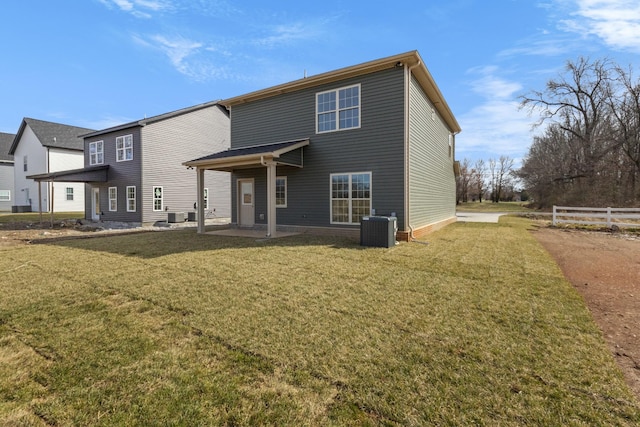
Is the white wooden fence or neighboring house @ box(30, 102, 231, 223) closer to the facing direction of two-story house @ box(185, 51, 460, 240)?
the white wooden fence

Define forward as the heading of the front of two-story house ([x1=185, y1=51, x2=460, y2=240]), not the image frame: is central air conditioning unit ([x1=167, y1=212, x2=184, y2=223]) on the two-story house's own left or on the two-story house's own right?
on the two-story house's own left

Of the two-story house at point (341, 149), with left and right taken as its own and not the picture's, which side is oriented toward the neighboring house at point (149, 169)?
left

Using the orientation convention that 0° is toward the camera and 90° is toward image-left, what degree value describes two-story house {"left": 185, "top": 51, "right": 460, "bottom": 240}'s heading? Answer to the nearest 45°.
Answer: approximately 225°

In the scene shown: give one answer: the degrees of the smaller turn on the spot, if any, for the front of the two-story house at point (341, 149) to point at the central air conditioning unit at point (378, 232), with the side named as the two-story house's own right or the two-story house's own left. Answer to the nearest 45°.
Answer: approximately 135° to the two-story house's own right

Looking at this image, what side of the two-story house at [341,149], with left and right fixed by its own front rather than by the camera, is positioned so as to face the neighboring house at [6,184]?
left

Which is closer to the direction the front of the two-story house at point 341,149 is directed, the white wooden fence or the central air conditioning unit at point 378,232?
the white wooden fence
